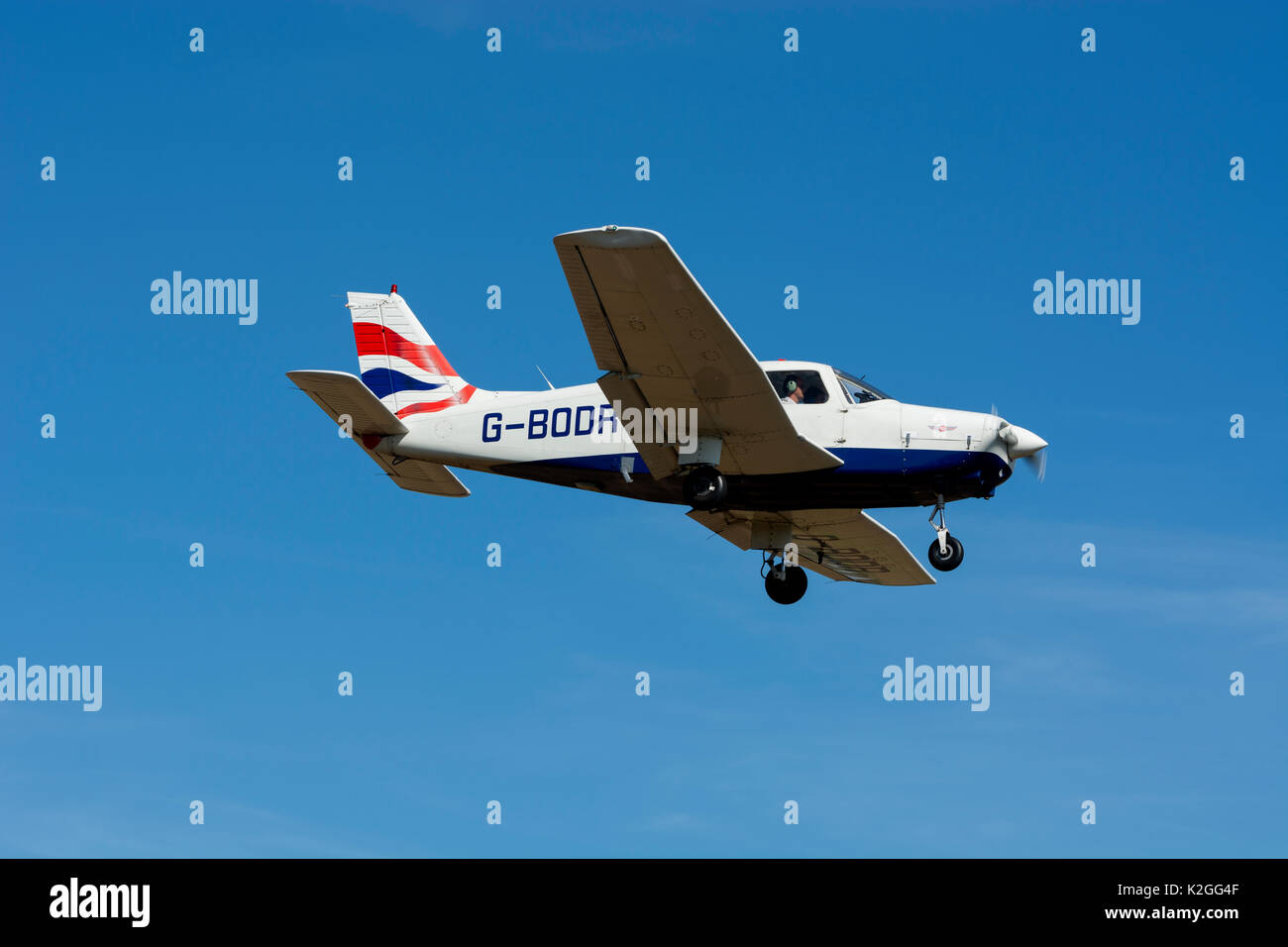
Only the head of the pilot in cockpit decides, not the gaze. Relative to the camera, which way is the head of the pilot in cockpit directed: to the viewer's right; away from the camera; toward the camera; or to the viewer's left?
to the viewer's right

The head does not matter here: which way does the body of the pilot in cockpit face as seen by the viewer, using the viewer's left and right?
facing to the right of the viewer

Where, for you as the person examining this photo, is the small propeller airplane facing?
facing to the right of the viewer
